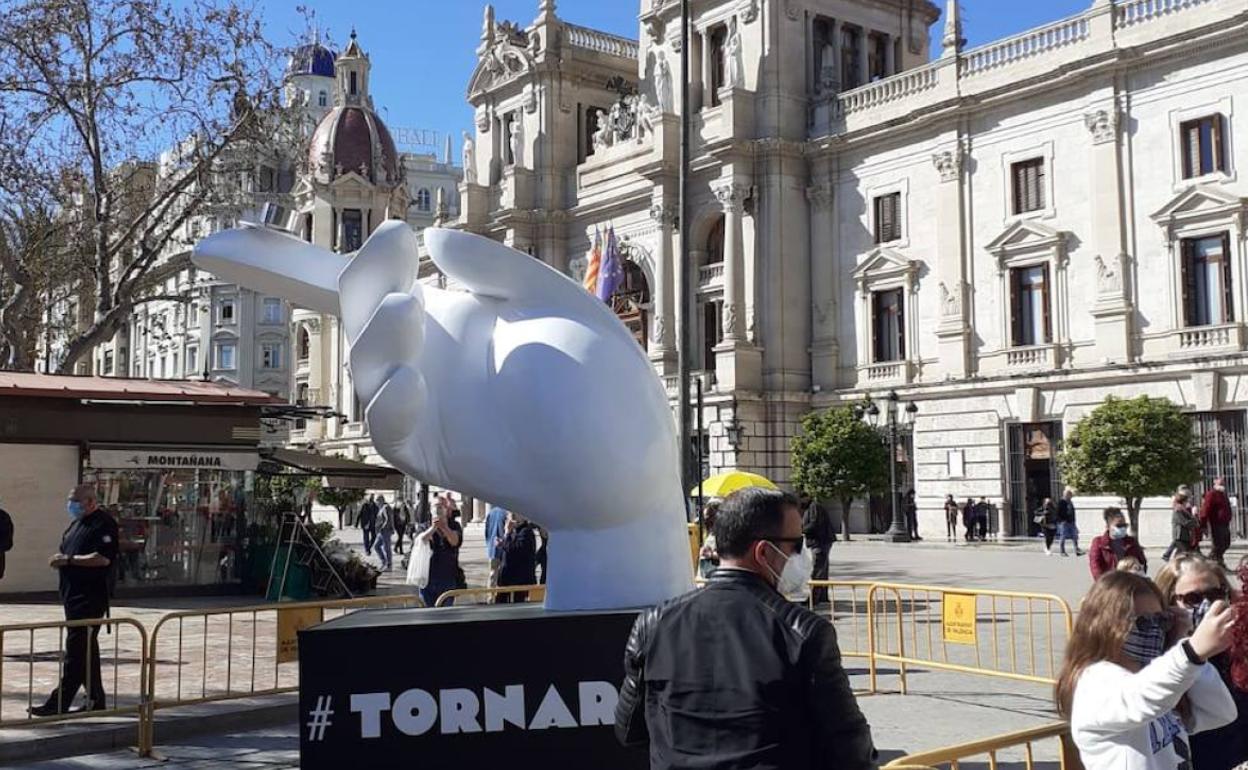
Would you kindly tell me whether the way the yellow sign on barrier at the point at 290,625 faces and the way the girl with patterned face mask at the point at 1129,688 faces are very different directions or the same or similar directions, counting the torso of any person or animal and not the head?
same or similar directions

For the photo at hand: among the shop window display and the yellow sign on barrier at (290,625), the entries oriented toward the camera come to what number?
2

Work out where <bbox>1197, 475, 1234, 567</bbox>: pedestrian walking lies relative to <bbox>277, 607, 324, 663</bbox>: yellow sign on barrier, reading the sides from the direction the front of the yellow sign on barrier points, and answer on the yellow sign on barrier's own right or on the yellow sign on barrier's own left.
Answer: on the yellow sign on barrier's own left

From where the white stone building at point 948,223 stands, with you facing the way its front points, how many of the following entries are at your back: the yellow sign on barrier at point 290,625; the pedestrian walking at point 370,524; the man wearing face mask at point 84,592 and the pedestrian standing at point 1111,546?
0

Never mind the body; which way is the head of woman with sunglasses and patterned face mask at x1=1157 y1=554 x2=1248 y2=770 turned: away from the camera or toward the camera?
toward the camera

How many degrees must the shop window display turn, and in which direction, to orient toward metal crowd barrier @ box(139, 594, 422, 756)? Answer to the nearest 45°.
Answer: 0° — it already faces it

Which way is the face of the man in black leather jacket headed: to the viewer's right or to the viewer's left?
to the viewer's right

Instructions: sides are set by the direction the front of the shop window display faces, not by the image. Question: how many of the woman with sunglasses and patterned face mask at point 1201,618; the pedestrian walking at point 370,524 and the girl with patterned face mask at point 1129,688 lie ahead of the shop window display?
2

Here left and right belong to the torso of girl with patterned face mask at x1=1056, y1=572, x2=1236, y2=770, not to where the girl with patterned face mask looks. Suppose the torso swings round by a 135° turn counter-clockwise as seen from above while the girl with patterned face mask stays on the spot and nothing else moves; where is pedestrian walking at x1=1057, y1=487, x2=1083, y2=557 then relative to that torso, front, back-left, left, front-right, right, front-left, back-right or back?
front

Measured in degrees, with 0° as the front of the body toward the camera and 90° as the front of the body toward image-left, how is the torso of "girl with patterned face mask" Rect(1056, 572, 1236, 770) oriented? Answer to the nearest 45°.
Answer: approximately 315°

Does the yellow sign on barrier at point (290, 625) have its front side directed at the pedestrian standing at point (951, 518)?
no

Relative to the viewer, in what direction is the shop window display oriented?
toward the camera

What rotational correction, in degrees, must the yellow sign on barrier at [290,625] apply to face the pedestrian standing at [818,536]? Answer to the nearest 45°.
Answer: approximately 135° to its left

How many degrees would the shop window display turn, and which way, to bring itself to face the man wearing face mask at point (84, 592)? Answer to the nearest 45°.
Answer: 0° — it already faces them
